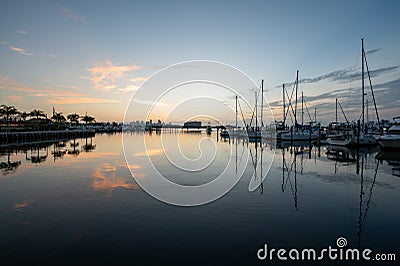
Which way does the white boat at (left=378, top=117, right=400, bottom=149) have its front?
to the viewer's left
